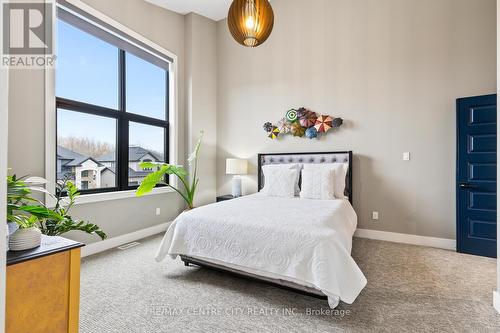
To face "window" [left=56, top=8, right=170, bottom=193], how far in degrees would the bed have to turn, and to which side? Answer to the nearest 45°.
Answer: approximately 90° to its right

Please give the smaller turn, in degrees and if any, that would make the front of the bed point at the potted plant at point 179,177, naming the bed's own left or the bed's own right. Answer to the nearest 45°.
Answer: approximately 90° to the bed's own right

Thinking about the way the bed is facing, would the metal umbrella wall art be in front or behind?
behind

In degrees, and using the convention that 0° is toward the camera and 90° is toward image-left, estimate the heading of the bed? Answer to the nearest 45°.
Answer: approximately 45°

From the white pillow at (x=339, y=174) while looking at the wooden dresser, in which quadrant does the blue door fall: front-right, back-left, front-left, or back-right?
back-left

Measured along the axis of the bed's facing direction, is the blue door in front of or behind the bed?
behind

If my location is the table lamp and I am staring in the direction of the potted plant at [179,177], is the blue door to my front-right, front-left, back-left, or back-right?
back-left

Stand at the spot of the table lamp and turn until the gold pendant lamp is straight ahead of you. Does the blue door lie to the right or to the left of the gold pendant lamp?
left
